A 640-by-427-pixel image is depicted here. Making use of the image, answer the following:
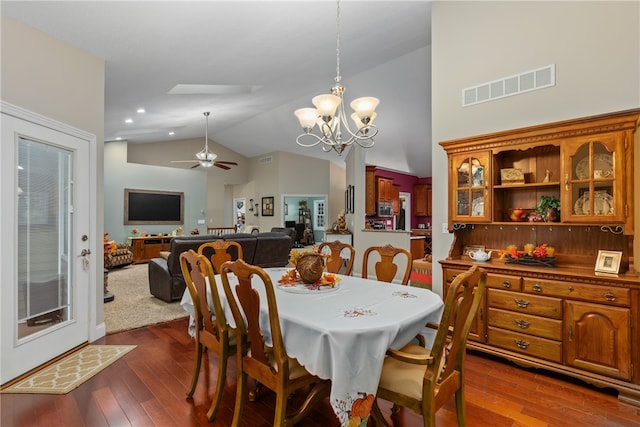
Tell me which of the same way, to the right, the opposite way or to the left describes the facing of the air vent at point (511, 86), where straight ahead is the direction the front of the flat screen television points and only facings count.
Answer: to the right

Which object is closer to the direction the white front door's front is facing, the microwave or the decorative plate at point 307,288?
the decorative plate

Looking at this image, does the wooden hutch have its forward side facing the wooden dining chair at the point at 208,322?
yes

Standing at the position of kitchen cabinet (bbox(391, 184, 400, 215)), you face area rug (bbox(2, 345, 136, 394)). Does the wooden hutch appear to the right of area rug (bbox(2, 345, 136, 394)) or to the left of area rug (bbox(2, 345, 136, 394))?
left

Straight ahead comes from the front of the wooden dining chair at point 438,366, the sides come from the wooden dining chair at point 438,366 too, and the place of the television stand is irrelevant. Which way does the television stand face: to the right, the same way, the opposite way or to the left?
the opposite way

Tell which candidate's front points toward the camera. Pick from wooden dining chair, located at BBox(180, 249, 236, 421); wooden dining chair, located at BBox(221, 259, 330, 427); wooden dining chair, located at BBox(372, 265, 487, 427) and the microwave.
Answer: the microwave

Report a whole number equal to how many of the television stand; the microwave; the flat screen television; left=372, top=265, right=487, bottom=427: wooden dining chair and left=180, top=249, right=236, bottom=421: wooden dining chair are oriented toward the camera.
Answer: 3

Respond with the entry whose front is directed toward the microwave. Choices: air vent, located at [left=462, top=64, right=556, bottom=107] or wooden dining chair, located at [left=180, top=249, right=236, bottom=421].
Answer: the wooden dining chair

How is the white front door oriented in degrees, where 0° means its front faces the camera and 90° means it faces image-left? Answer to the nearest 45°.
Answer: approximately 315°

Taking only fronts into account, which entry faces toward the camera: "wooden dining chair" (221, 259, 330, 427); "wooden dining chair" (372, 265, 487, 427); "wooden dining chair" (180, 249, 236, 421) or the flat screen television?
the flat screen television

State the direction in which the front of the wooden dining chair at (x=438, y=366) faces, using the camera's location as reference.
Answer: facing away from the viewer and to the left of the viewer
